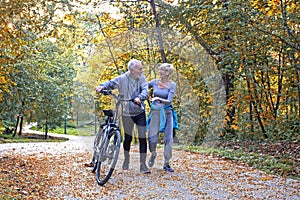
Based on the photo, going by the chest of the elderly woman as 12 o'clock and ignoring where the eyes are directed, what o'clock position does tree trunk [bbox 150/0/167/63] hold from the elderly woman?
The tree trunk is roughly at 6 o'clock from the elderly woman.

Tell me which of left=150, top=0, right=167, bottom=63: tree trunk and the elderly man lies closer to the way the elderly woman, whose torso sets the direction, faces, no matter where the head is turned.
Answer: the elderly man

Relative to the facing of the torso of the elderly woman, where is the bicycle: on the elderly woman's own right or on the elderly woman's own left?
on the elderly woman's own right

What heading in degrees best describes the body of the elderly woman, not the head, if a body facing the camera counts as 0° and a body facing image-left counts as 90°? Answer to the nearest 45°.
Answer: approximately 0°

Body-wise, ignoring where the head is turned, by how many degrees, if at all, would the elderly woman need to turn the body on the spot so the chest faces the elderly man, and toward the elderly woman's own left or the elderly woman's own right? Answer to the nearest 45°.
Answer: approximately 45° to the elderly woman's own right

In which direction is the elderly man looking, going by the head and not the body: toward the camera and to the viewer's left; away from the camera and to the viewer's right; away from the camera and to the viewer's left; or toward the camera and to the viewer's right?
toward the camera and to the viewer's right

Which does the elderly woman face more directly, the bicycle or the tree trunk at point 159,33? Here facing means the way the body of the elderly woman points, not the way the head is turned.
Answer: the bicycle

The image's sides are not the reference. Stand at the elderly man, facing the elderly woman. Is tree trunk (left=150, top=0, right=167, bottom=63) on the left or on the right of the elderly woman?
left
